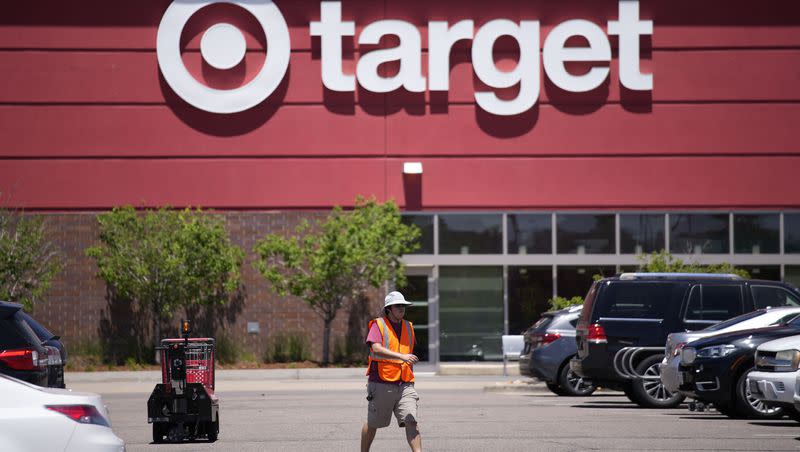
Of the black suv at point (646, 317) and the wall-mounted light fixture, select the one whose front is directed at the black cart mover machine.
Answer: the wall-mounted light fixture

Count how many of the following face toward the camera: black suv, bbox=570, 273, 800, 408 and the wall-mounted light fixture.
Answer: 1

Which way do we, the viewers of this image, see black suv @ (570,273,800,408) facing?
facing to the right of the viewer

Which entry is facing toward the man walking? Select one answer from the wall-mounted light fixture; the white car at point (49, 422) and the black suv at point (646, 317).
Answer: the wall-mounted light fixture

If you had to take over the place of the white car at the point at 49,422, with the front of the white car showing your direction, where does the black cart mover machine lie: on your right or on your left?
on your right
